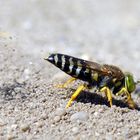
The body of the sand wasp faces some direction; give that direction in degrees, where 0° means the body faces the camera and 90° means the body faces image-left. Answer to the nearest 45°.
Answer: approximately 270°
